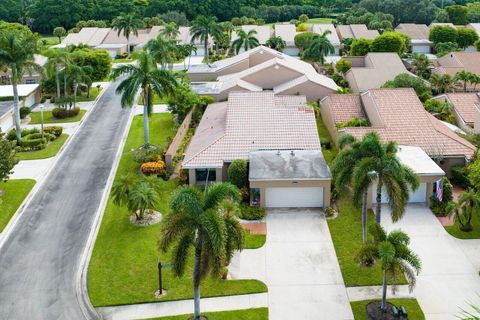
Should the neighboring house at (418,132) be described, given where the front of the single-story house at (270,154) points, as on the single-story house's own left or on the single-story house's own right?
on the single-story house's own left

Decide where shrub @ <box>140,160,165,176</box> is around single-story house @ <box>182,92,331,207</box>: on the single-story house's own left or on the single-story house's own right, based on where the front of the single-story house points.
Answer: on the single-story house's own right

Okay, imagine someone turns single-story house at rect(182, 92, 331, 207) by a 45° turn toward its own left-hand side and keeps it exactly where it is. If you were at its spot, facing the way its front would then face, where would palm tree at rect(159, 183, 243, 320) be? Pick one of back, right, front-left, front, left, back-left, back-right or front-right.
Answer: front-right

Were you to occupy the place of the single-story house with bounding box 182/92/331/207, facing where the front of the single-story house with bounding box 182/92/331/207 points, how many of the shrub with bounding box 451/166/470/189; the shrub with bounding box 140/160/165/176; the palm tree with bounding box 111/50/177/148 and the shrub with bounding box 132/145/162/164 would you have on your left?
1

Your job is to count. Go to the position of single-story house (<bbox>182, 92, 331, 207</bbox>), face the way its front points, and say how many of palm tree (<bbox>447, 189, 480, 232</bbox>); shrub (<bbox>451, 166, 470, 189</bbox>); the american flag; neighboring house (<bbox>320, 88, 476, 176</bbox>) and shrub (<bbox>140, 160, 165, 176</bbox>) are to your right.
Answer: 1

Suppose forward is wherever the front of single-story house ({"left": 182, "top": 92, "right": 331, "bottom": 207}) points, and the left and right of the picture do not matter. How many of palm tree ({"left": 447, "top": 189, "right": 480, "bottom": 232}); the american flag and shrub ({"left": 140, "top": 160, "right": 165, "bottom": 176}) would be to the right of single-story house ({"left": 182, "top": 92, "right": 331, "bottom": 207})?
1

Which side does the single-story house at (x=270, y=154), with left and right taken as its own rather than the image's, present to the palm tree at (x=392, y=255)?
front

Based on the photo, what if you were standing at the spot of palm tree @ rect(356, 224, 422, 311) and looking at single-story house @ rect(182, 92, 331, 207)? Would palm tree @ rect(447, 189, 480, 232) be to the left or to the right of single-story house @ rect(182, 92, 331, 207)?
right

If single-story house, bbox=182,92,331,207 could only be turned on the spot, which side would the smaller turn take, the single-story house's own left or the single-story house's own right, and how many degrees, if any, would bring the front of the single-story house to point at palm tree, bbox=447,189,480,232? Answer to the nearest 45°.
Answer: approximately 45° to the single-story house's own left

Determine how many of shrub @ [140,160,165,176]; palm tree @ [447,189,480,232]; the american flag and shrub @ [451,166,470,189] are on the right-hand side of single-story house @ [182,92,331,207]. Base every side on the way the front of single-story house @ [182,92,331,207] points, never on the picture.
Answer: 1

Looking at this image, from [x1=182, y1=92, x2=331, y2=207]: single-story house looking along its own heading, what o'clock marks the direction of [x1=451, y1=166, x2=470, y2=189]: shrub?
The shrub is roughly at 9 o'clock from the single-story house.

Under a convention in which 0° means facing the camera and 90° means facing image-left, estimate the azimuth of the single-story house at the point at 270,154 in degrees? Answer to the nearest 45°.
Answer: approximately 0°

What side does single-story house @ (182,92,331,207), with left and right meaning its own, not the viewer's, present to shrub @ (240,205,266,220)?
front
